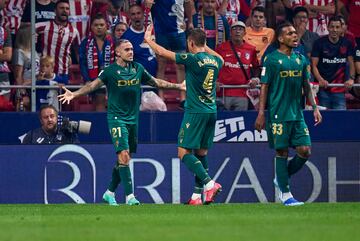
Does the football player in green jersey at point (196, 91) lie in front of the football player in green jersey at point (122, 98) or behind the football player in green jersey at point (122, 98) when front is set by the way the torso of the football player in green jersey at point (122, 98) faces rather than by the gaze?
in front

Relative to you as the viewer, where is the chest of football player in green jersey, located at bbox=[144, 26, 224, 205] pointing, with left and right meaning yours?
facing away from the viewer and to the left of the viewer

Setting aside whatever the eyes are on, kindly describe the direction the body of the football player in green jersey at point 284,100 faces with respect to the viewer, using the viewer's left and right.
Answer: facing the viewer and to the right of the viewer

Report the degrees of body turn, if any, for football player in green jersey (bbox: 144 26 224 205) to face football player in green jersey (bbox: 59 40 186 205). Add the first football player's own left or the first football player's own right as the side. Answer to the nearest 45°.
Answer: approximately 45° to the first football player's own left

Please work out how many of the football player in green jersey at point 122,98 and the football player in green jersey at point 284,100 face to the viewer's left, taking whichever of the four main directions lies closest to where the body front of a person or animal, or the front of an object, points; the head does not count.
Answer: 0

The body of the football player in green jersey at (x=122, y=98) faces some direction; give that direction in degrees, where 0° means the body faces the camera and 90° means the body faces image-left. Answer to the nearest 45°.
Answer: approximately 315°

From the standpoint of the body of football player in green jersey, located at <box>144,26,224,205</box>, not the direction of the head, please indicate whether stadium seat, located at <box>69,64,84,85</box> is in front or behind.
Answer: in front

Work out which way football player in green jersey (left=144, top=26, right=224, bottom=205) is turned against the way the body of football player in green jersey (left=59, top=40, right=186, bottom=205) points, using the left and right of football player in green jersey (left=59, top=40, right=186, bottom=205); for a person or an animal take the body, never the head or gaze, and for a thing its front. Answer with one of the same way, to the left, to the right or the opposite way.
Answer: the opposite way
